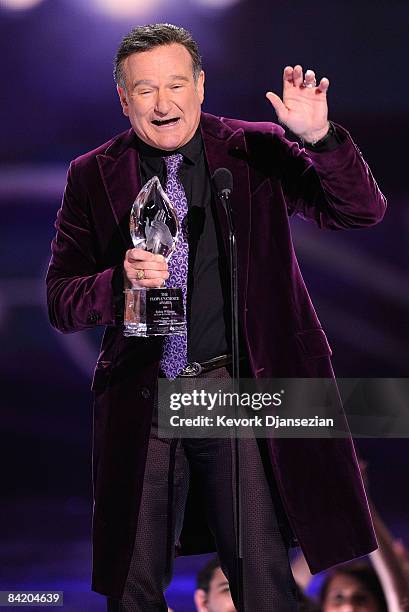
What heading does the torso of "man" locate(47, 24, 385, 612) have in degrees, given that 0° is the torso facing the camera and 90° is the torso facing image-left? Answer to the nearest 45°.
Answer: approximately 0°
